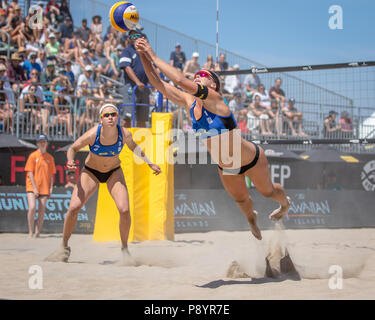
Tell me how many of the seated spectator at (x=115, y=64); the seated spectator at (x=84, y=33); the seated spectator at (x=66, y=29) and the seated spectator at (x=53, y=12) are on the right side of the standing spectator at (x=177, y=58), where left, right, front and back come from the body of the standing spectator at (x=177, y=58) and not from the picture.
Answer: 4

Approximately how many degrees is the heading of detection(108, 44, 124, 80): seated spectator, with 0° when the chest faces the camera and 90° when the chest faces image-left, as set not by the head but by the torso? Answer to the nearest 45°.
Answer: approximately 315°

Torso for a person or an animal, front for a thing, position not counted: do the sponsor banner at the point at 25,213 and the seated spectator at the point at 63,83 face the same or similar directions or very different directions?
same or similar directions

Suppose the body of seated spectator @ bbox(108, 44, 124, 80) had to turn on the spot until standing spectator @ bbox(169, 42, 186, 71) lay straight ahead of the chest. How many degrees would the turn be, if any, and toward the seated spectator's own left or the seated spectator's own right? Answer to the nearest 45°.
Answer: approximately 45° to the seated spectator's own left

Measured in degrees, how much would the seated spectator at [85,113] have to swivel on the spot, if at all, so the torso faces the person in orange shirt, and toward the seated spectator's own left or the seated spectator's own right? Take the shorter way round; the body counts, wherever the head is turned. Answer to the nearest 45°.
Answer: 0° — they already face them

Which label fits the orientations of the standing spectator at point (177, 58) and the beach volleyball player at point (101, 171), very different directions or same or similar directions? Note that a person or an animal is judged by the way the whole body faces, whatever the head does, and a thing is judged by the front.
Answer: same or similar directions

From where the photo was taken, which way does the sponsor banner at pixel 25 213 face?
toward the camera

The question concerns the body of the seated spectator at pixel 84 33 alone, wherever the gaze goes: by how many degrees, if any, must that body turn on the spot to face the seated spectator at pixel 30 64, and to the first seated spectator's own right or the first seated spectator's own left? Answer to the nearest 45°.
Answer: approximately 90° to the first seated spectator's own right

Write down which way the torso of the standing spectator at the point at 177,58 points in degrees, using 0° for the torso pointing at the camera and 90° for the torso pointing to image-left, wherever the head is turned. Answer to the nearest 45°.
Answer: approximately 0°

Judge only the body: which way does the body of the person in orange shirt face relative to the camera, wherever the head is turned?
toward the camera

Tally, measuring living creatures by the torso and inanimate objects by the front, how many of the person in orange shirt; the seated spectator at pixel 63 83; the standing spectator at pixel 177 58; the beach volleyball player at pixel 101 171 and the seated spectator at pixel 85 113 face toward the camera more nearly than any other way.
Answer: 5

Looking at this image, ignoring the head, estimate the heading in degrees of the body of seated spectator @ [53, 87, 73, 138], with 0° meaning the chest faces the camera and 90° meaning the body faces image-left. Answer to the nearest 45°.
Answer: approximately 315°

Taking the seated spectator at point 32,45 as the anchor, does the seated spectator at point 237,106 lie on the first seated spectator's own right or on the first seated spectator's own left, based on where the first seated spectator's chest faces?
on the first seated spectator's own left

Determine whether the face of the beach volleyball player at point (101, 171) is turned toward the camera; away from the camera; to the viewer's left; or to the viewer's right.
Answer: toward the camera

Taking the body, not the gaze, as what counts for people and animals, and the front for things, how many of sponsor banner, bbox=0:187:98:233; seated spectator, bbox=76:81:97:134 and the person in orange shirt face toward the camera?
3
